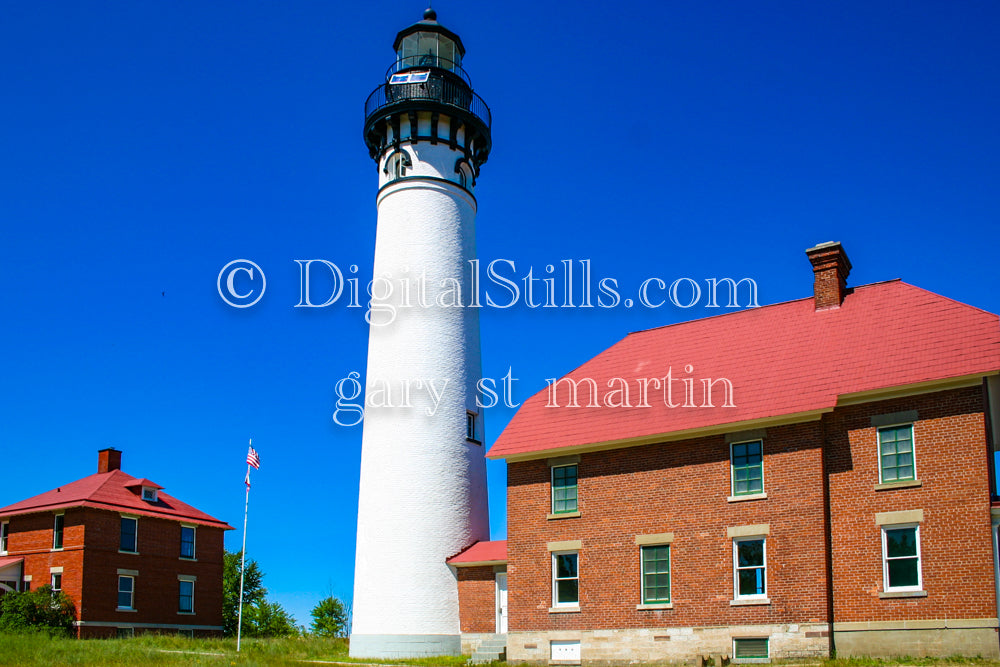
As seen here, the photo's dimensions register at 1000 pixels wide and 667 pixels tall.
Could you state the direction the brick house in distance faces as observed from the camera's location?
facing the viewer and to the left of the viewer

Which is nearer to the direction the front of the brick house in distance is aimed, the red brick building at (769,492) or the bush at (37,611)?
the bush

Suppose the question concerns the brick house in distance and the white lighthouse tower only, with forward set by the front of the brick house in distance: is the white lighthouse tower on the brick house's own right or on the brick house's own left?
on the brick house's own left

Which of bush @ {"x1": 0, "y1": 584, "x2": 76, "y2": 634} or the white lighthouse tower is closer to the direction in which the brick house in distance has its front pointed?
the bush

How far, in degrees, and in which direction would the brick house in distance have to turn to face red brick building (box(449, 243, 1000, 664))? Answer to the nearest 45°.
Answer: approximately 90° to its left
